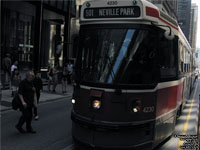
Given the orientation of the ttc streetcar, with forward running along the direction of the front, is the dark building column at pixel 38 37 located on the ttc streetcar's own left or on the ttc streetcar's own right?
on the ttc streetcar's own right

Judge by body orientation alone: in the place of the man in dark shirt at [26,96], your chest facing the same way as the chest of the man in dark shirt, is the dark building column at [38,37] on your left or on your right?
on your left

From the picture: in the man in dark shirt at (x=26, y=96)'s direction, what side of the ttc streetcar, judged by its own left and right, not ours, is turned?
right
